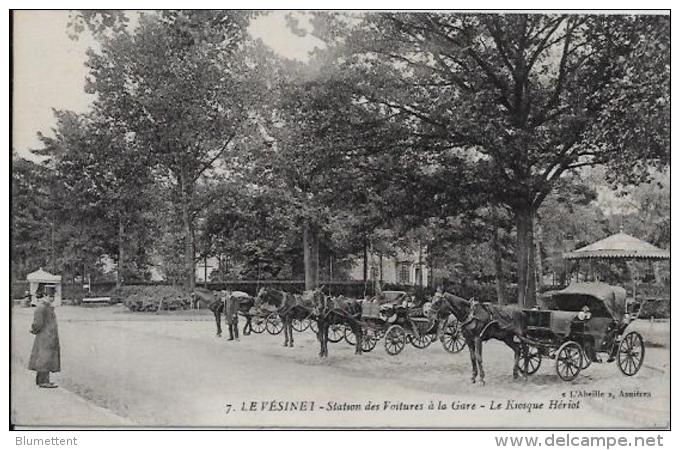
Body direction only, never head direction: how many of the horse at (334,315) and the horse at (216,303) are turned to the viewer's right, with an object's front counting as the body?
0

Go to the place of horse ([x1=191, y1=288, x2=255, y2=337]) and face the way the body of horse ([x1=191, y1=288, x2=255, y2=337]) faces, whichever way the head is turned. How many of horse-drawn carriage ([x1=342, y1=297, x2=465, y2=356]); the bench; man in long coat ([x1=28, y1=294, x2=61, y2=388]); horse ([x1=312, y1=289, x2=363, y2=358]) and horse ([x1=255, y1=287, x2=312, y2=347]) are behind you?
3

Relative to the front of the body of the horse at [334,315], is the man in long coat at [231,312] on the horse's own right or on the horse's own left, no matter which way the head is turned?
on the horse's own right

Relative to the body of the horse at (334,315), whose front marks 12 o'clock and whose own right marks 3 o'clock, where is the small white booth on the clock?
The small white booth is roughly at 1 o'clock from the horse.

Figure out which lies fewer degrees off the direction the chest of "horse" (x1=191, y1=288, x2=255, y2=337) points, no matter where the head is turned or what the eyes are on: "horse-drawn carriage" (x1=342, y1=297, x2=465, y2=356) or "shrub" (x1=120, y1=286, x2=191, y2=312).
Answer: the shrub

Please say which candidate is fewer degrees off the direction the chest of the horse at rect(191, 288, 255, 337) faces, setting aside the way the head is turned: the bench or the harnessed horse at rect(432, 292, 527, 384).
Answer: the bench

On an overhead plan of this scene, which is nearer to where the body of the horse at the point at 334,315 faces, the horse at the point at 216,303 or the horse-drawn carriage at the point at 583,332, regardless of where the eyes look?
the horse

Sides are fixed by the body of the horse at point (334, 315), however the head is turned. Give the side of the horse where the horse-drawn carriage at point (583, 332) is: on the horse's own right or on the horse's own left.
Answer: on the horse's own left

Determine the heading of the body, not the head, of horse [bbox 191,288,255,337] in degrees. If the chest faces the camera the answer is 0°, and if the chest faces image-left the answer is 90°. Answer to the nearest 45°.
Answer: approximately 90°

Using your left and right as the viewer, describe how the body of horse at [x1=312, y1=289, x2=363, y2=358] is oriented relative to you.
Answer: facing the viewer and to the left of the viewer
